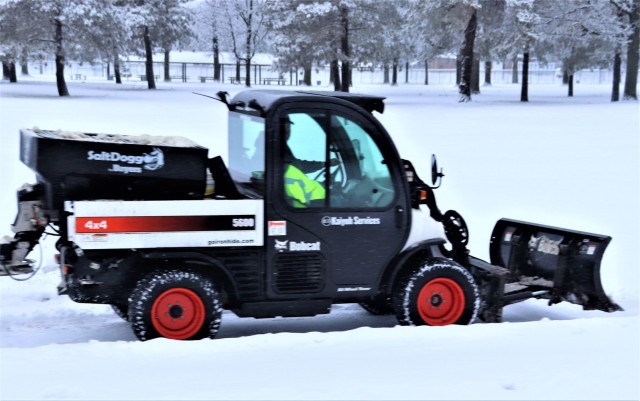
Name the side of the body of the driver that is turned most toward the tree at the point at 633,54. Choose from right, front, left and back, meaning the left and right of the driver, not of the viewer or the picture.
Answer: left

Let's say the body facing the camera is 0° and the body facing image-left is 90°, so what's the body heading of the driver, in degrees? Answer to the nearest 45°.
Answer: approximately 270°

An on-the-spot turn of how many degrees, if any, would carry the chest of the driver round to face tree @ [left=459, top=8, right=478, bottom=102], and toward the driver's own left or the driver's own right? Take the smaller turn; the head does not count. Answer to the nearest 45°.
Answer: approximately 90° to the driver's own left

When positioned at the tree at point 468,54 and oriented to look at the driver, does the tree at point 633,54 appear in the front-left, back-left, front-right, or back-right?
back-left

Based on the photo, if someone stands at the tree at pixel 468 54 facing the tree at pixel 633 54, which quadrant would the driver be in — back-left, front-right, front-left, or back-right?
back-right
